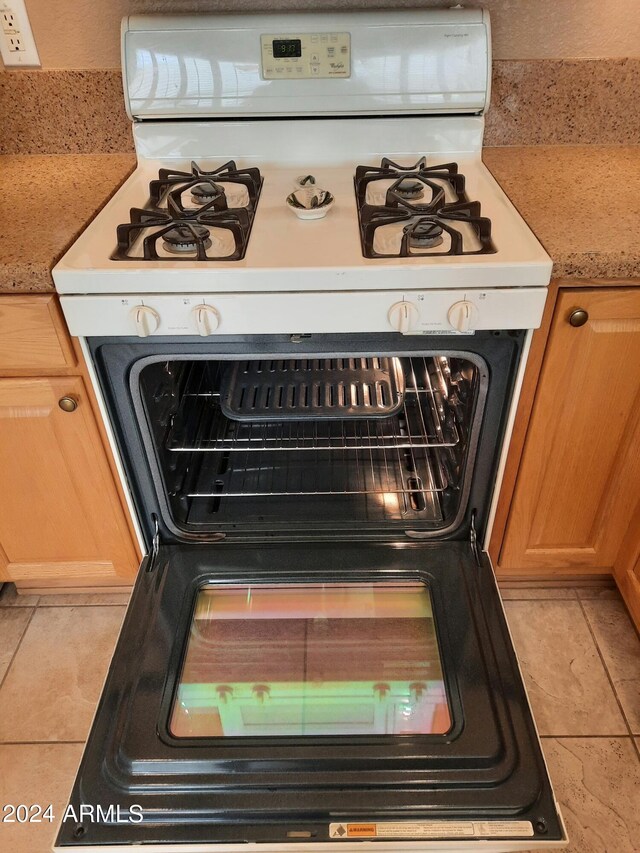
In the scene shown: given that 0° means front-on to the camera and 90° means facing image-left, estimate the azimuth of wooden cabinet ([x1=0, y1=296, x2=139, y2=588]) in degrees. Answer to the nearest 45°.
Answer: approximately 0°
